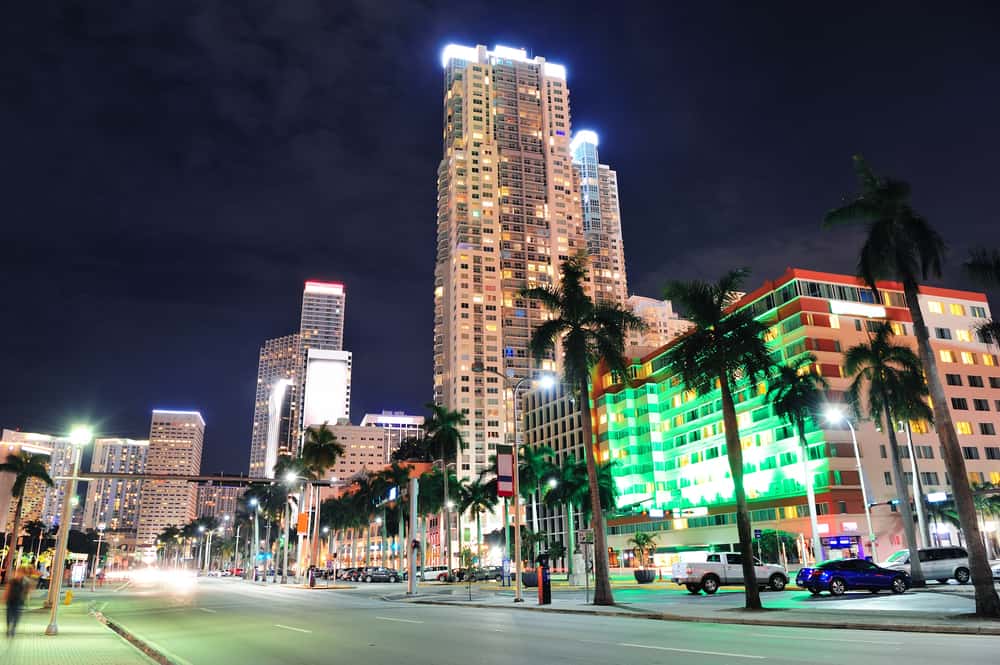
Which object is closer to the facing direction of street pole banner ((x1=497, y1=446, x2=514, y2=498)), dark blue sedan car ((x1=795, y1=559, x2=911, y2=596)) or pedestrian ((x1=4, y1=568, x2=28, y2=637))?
the pedestrian

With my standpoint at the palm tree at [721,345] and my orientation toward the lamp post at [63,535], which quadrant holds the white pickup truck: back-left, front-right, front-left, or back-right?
back-right

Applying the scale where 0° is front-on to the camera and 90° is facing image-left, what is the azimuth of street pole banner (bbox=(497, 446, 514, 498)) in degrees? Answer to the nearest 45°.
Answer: approximately 0°

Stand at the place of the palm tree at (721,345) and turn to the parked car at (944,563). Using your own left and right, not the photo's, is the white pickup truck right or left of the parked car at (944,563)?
left

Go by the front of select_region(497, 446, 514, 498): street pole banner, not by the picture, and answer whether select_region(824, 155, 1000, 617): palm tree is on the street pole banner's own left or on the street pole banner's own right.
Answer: on the street pole banner's own left

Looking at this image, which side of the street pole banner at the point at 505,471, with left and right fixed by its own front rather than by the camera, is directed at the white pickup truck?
left

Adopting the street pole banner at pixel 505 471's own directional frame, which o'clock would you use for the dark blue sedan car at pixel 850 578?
The dark blue sedan car is roughly at 9 o'clock from the street pole banner.
